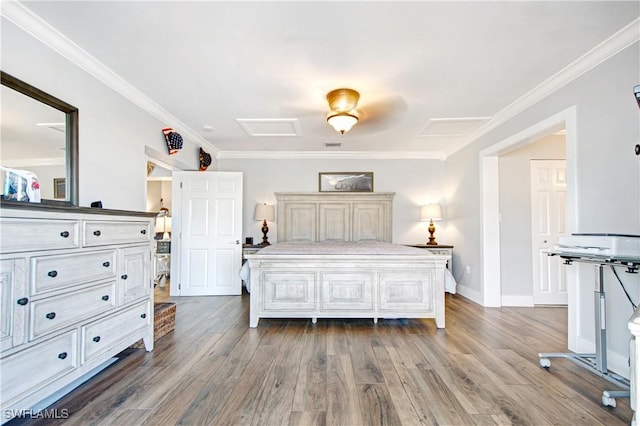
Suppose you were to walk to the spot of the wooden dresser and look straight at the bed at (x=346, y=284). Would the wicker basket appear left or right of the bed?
left

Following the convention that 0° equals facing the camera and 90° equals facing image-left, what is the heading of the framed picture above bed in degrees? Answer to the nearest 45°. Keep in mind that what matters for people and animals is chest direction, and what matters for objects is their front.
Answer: approximately 0°

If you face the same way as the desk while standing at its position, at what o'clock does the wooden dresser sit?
The wooden dresser is roughly at 12 o'clock from the desk.

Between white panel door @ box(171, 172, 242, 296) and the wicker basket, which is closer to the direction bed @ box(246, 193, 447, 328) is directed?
the wicker basket

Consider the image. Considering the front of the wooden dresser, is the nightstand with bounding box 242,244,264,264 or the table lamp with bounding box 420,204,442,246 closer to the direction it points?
the table lamp

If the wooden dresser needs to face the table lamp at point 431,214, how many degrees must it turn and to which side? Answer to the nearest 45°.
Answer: approximately 45° to its left

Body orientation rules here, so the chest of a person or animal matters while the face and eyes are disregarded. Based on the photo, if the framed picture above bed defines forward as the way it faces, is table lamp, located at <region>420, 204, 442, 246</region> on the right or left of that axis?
on its left

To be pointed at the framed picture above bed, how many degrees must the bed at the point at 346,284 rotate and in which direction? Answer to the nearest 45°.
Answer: approximately 180°

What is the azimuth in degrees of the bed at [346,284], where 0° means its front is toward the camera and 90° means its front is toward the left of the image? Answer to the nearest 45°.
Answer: approximately 0°

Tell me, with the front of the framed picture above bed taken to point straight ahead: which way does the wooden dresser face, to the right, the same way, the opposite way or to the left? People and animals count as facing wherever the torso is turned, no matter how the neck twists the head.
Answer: to the left

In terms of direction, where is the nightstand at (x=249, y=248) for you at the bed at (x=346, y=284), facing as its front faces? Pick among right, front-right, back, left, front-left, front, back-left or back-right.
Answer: back-right

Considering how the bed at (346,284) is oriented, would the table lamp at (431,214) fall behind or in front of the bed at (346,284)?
behind

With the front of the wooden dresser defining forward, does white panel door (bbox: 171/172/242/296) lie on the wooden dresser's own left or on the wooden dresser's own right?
on the wooden dresser's own left

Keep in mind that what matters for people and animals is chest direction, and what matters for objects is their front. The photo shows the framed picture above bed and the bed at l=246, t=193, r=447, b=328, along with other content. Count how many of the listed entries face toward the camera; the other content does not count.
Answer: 2
